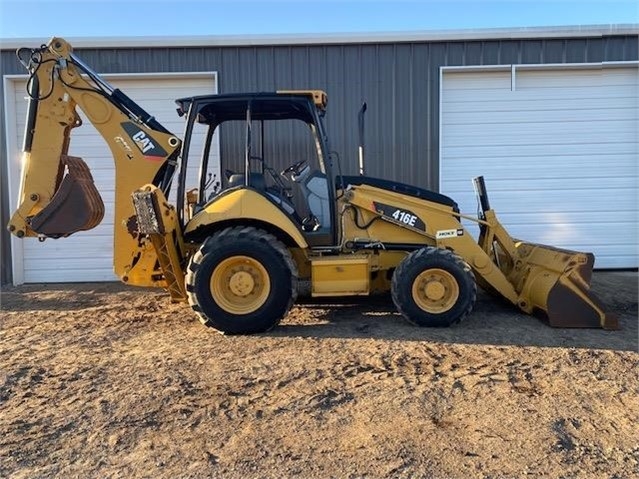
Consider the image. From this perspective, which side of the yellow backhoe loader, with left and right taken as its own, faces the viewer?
right
